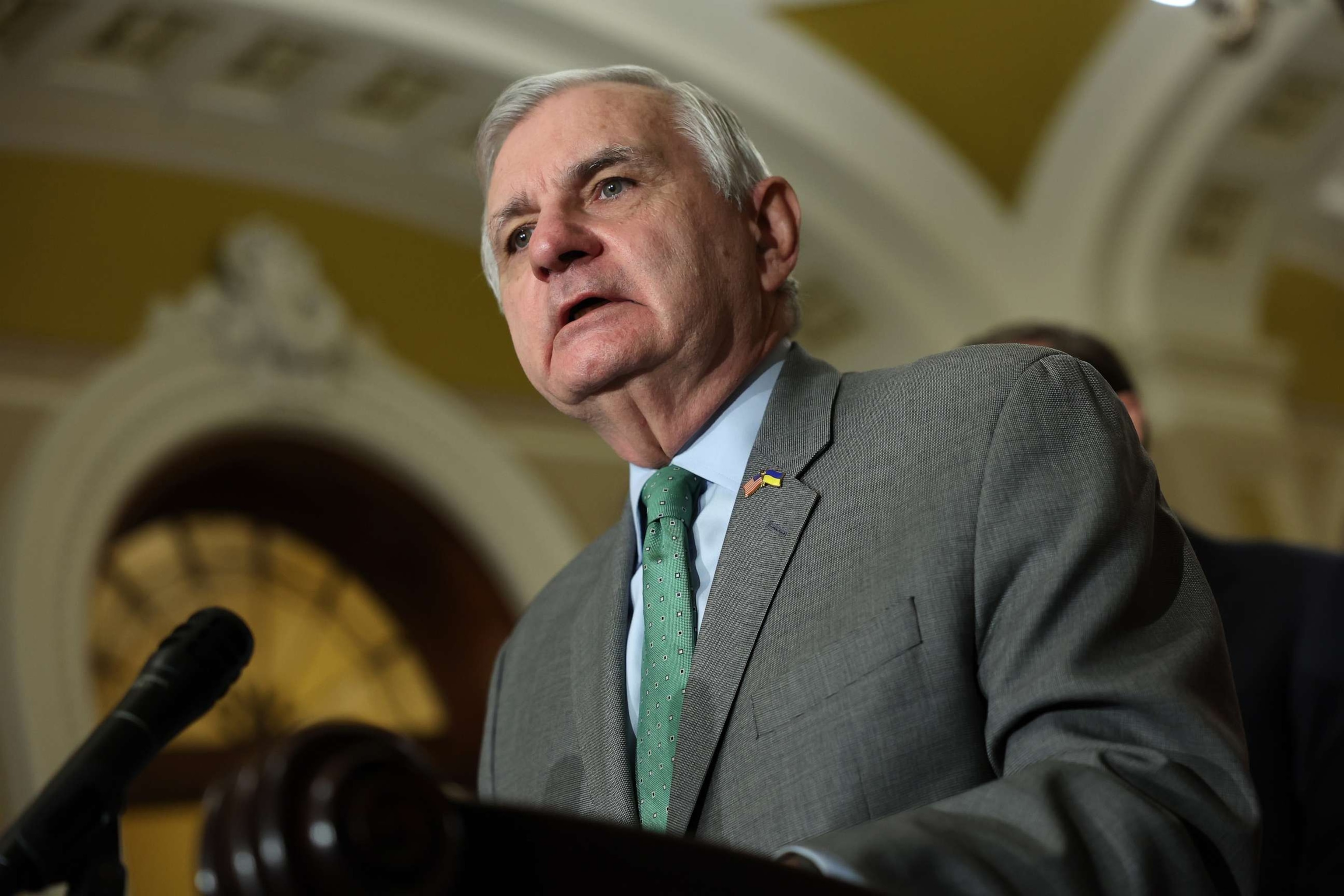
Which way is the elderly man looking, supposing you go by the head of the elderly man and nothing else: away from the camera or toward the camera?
toward the camera

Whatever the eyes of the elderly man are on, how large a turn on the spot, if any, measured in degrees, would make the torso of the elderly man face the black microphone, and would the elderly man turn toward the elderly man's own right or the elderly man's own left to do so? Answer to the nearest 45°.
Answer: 0° — they already face it

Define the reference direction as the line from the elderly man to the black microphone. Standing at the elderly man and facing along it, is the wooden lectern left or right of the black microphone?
left

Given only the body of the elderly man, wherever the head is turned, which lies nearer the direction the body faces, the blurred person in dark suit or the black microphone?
the black microphone

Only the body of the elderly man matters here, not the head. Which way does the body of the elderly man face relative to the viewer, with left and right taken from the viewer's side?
facing the viewer and to the left of the viewer

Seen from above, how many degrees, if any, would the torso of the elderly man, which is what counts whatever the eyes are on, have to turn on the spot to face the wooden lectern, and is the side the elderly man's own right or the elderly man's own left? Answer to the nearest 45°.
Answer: approximately 45° to the elderly man's own left

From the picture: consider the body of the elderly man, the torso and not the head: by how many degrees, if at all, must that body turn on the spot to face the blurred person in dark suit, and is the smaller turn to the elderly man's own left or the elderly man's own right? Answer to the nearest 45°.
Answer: approximately 180°
